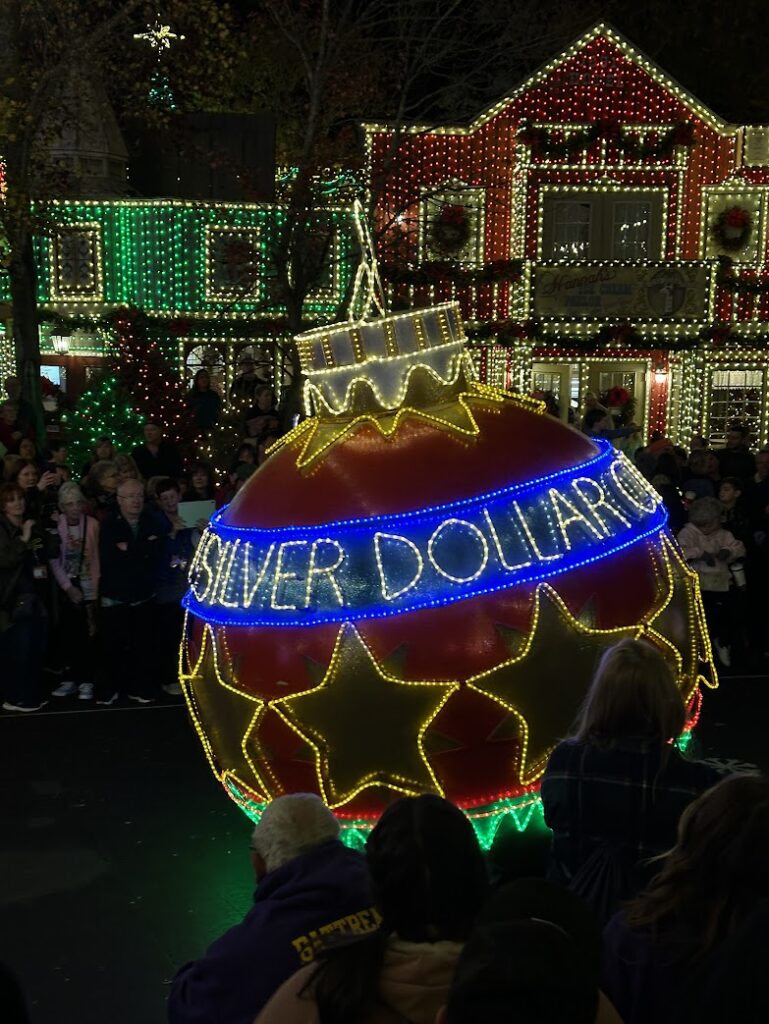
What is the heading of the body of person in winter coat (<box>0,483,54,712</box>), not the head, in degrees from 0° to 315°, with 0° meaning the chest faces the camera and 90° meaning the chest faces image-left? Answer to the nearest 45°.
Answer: approximately 315°

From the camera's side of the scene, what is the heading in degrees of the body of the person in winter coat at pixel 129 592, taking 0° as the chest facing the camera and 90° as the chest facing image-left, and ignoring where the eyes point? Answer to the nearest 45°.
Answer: approximately 0°

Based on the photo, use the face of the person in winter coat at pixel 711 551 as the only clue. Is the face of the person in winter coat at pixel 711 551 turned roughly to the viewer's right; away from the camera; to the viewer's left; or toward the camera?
toward the camera

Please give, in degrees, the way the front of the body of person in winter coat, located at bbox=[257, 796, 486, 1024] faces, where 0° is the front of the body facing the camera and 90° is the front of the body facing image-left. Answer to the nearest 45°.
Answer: approximately 180°

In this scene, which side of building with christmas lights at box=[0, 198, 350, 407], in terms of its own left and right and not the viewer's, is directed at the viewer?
front

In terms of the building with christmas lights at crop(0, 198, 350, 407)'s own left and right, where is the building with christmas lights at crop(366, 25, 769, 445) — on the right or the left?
on its left

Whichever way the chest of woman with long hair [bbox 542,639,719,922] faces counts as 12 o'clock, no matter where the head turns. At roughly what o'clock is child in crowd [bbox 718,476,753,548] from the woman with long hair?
The child in crowd is roughly at 12 o'clock from the woman with long hair.

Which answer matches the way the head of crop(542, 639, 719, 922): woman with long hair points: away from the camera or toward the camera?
away from the camera

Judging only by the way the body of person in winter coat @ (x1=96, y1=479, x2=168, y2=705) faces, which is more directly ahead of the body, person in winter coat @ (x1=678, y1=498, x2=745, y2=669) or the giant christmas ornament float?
the giant christmas ornament float

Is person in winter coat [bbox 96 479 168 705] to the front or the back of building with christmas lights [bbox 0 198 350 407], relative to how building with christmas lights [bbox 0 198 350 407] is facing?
to the front

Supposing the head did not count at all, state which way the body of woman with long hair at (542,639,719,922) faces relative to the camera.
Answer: away from the camera

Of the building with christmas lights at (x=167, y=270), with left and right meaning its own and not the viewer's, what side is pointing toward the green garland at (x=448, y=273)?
left

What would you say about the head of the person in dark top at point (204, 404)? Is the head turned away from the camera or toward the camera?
toward the camera
